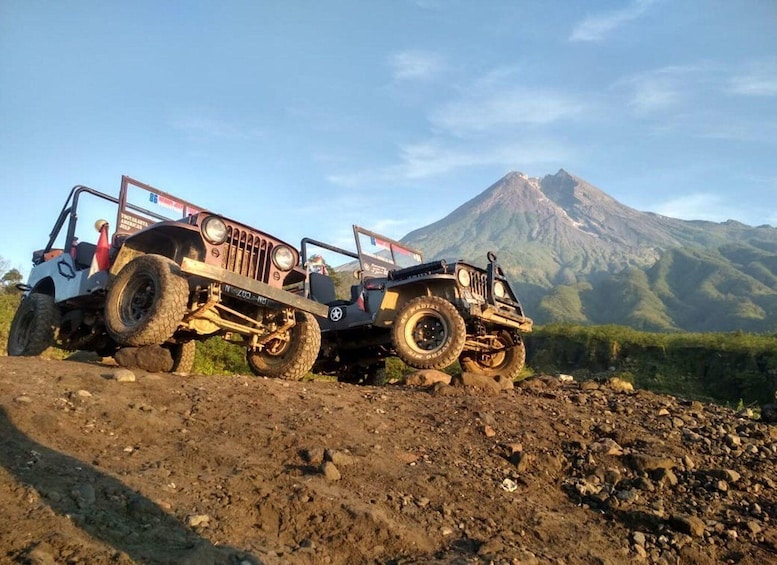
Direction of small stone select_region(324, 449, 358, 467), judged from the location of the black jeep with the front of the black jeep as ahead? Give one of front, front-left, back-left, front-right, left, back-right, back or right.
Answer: front-right

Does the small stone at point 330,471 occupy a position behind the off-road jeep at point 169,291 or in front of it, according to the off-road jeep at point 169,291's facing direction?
in front

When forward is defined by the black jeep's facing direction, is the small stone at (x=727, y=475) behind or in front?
in front

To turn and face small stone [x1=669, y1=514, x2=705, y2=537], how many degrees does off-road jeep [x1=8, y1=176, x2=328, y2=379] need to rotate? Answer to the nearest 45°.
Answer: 0° — it already faces it

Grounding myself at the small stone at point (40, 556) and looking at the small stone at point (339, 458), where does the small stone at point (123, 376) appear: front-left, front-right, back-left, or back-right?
front-left

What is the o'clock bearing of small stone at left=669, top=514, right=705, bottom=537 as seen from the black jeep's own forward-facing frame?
The small stone is roughly at 1 o'clock from the black jeep.

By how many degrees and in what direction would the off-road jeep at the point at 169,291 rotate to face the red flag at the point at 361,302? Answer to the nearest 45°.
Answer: approximately 90° to its left

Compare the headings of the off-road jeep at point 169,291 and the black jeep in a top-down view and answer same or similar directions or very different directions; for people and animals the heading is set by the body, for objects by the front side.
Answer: same or similar directions

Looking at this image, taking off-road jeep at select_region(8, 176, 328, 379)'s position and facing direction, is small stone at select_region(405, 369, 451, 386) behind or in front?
in front

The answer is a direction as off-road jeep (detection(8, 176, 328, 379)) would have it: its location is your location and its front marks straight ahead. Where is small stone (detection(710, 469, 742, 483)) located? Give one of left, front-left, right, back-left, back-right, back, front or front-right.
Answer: front

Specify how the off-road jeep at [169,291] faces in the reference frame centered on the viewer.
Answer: facing the viewer and to the right of the viewer

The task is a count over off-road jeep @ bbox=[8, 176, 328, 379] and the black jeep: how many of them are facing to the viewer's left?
0

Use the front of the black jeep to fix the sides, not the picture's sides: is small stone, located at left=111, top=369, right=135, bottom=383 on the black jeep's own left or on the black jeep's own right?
on the black jeep's own right

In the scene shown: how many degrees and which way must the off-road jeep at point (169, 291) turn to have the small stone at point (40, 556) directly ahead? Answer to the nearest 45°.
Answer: approximately 45° to its right

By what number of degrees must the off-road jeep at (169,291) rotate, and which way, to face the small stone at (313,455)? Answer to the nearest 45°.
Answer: approximately 45° to its right

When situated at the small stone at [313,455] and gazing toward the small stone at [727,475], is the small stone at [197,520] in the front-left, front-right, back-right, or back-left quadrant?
back-right
